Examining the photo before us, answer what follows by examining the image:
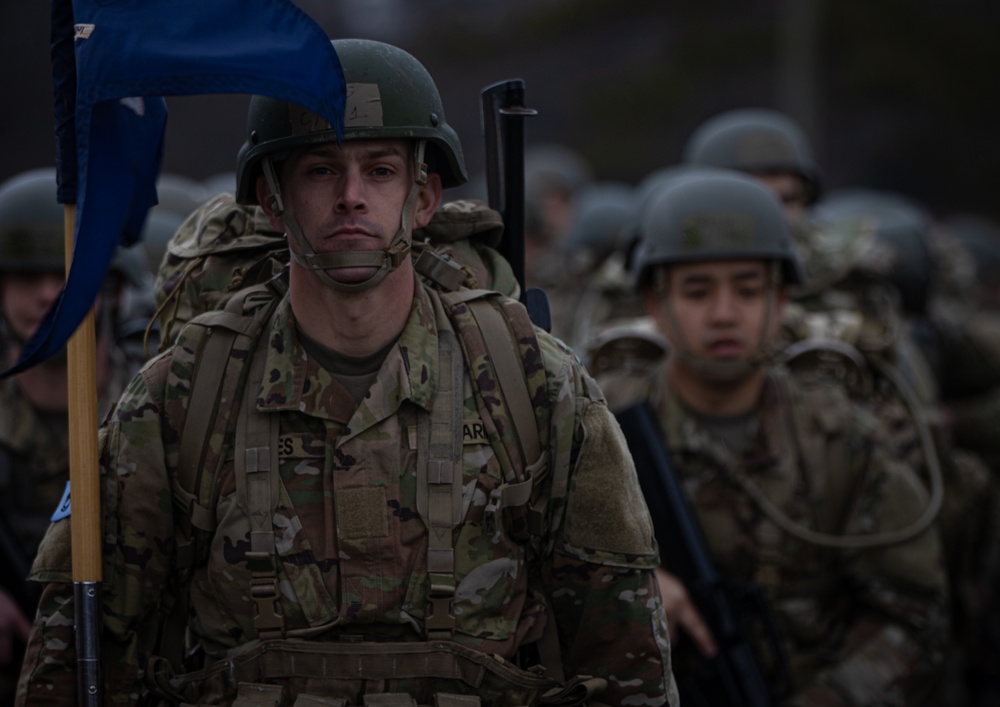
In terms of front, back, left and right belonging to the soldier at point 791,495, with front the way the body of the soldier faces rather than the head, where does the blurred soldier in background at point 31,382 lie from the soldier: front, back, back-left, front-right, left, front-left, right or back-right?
right

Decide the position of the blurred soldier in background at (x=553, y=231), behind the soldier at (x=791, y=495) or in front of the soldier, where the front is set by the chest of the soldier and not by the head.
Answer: behind

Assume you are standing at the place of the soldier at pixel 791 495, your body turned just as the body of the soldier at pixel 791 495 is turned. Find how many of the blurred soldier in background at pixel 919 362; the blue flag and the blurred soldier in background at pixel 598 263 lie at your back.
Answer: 2

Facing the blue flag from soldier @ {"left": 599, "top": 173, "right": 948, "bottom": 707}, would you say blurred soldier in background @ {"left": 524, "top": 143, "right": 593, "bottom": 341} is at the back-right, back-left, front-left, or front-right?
back-right

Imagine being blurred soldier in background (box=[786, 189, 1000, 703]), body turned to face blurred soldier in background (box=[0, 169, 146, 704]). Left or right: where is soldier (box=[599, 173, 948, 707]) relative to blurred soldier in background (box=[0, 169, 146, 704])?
left

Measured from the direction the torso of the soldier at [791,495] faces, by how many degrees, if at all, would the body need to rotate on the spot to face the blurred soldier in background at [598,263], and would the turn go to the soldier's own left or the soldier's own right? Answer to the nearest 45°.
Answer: approximately 180°

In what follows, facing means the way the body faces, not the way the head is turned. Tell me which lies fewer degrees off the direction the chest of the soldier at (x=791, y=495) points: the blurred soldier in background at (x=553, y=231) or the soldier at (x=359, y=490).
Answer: the soldier

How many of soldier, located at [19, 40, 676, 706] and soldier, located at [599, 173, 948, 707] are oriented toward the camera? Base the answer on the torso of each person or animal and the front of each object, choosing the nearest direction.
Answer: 2

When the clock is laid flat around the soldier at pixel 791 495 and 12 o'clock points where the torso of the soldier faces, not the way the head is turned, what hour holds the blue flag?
The blue flag is roughly at 1 o'clock from the soldier.

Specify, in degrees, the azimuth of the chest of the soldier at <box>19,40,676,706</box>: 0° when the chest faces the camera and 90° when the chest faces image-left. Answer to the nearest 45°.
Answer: approximately 0°
